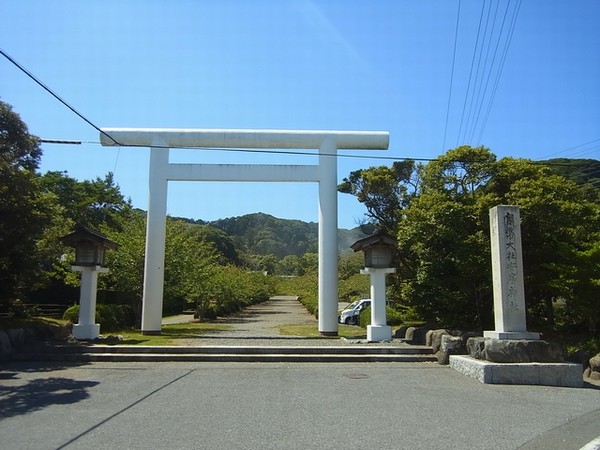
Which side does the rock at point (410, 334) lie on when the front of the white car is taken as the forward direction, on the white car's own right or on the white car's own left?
on the white car's own left

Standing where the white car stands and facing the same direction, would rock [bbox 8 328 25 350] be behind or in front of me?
in front

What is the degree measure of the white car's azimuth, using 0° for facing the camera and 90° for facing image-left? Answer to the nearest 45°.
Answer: approximately 45°

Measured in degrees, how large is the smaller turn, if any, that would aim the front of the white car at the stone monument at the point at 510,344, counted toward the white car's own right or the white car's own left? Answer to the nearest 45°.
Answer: approximately 45° to the white car's own left

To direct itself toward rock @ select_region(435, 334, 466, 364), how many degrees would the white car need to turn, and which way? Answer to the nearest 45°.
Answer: approximately 45° to its left

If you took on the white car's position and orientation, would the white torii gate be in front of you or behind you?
in front

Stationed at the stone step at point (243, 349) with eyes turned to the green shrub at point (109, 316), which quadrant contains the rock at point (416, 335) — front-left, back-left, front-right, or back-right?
back-right

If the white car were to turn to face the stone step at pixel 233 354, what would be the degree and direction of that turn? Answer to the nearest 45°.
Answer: approximately 45° to its left

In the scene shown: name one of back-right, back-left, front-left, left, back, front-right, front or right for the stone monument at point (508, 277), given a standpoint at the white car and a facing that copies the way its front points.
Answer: front-left
